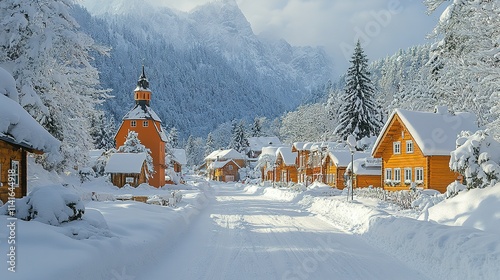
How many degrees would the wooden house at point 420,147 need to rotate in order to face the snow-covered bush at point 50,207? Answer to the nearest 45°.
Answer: approximately 45° to its left

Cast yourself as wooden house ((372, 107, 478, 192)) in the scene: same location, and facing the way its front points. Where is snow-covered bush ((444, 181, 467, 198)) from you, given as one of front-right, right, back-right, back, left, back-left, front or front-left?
front-left

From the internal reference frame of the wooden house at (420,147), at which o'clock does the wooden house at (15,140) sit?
the wooden house at (15,140) is roughly at 11 o'clock from the wooden house at (420,147).

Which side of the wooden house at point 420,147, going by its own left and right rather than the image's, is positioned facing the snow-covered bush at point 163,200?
front

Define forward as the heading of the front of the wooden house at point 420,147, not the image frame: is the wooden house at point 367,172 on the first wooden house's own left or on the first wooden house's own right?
on the first wooden house's own right

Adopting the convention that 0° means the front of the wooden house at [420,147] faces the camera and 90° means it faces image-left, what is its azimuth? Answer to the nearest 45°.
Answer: approximately 45°

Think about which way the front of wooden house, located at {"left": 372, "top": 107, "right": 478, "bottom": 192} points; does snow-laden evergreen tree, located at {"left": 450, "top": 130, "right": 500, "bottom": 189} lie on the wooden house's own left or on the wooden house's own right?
on the wooden house's own left
